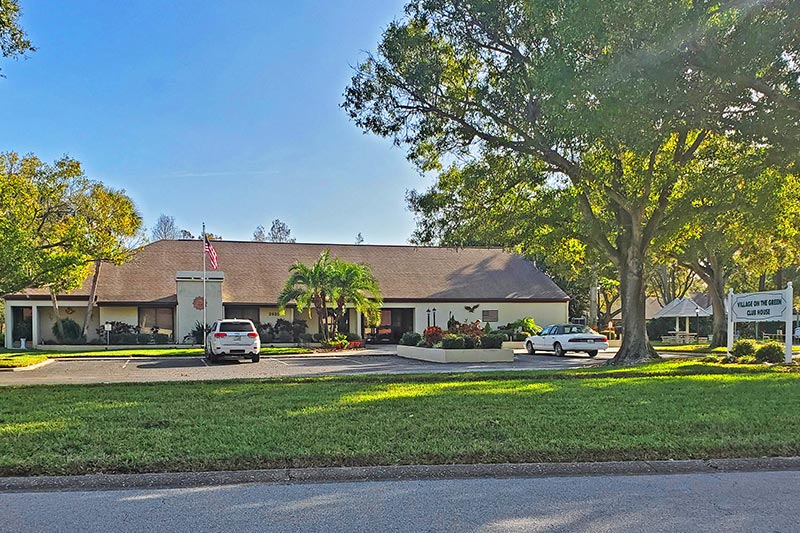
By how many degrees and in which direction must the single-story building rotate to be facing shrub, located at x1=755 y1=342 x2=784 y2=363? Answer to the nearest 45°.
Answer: approximately 45° to its left

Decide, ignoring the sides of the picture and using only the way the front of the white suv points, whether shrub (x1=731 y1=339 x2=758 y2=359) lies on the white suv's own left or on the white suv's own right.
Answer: on the white suv's own right

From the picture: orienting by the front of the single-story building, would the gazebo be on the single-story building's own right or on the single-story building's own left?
on the single-story building's own left

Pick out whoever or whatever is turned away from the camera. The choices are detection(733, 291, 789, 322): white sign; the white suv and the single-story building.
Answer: the white suv

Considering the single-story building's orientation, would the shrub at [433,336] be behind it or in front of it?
in front

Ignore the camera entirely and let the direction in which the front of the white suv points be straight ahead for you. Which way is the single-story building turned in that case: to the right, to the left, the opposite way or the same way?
the opposite way

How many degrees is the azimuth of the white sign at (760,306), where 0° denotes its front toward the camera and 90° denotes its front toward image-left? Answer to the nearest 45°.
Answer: approximately 0°

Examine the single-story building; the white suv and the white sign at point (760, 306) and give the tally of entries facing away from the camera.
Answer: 1

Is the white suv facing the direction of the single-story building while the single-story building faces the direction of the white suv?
yes

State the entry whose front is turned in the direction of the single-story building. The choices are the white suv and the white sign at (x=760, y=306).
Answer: the white suv

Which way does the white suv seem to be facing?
away from the camera

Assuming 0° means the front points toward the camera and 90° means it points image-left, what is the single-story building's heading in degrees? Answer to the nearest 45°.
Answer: approximately 0°
